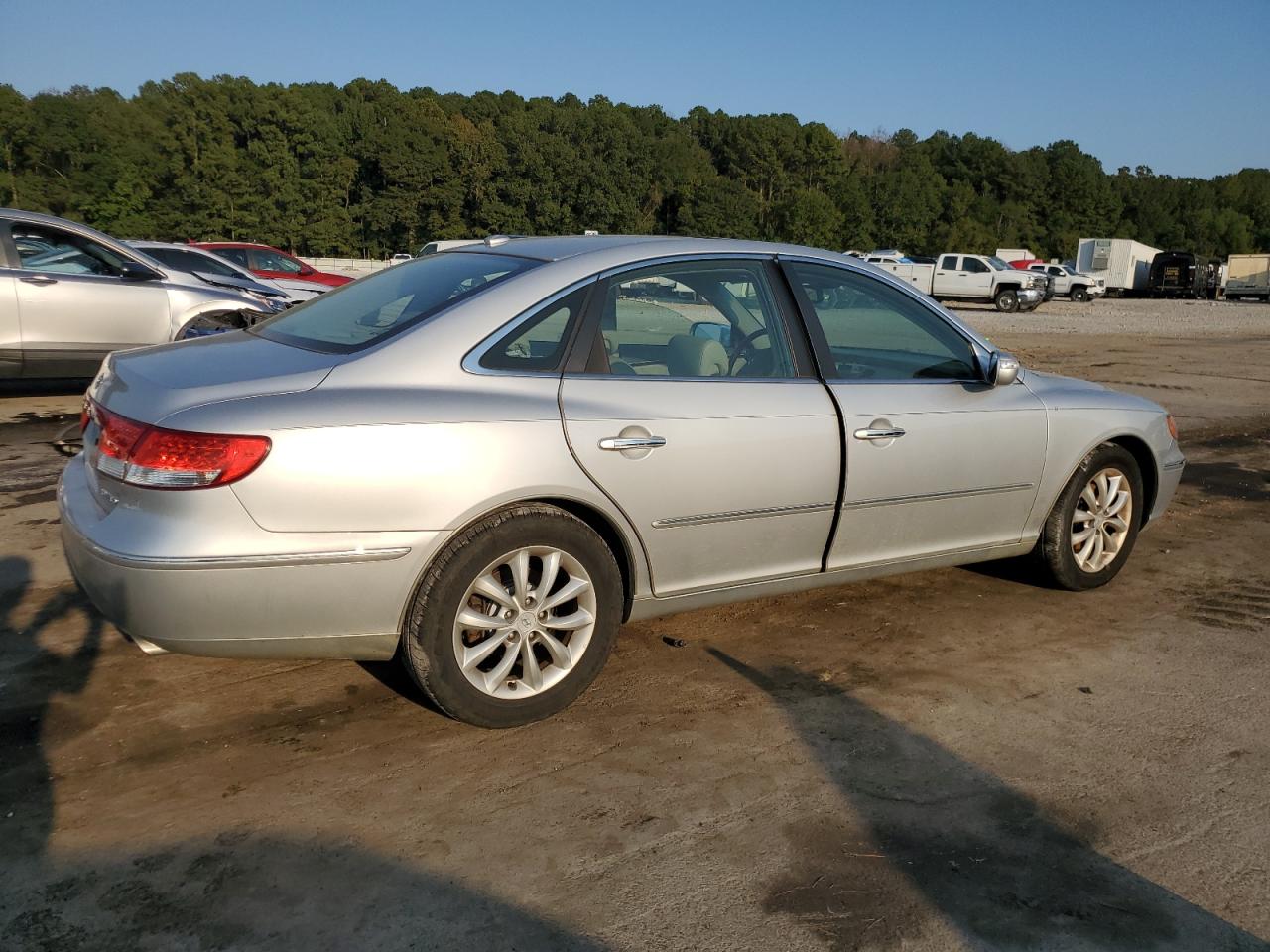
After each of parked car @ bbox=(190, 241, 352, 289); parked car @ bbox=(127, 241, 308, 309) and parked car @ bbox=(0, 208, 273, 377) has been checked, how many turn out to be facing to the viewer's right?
3

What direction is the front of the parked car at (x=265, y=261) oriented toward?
to the viewer's right

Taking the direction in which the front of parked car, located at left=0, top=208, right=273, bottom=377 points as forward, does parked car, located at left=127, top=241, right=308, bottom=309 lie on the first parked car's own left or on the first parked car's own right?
on the first parked car's own left

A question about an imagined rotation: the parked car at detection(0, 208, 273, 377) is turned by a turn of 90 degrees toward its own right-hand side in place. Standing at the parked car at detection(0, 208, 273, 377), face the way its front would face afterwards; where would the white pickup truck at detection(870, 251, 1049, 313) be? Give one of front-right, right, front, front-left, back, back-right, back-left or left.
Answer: back-left

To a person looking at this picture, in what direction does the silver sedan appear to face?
facing away from the viewer and to the right of the viewer

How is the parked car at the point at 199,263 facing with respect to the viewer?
to the viewer's right

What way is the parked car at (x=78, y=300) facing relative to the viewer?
to the viewer's right

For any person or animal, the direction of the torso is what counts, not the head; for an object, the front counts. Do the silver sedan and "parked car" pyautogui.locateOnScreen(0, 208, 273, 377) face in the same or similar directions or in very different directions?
same or similar directions

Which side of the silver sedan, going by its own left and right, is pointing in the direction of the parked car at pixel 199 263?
left

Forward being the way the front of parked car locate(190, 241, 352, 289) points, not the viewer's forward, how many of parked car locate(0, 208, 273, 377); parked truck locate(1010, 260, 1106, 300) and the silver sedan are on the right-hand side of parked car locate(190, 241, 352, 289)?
2

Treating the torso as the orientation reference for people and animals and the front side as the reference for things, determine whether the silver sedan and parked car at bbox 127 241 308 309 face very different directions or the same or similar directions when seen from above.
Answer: same or similar directions

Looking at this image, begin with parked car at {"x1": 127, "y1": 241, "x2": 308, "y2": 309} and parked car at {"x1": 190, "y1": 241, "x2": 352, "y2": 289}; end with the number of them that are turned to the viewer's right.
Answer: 2

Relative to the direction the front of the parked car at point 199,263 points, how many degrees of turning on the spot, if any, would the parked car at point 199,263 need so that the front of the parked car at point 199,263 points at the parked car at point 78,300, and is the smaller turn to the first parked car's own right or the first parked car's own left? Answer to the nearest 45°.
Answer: approximately 90° to the first parked car's own right

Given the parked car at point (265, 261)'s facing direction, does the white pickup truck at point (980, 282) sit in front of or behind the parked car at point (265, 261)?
in front

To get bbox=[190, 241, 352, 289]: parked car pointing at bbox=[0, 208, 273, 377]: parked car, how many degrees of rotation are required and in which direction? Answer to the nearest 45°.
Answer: approximately 90° to its right

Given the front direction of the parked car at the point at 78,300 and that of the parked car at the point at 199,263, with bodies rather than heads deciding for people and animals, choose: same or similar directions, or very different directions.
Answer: same or similar directions
